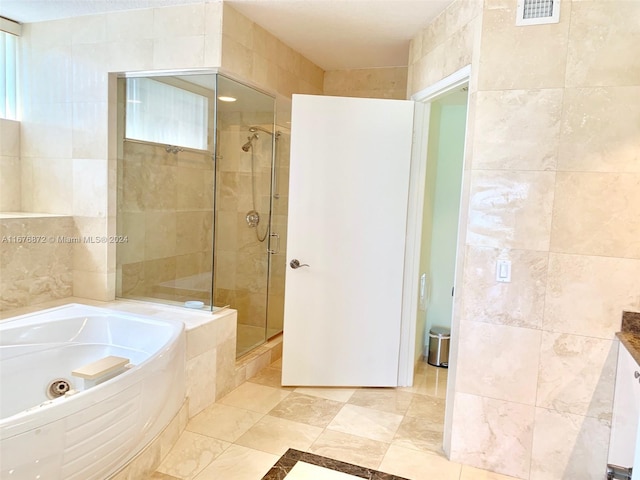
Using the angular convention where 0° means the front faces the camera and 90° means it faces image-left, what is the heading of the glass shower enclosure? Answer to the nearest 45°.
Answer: approximately 315°

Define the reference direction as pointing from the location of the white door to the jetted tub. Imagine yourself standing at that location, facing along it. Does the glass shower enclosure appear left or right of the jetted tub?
right

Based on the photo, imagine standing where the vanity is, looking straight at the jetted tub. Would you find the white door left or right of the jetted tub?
right

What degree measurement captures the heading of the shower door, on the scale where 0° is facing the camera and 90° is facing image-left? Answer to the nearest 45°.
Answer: approximately 315°
